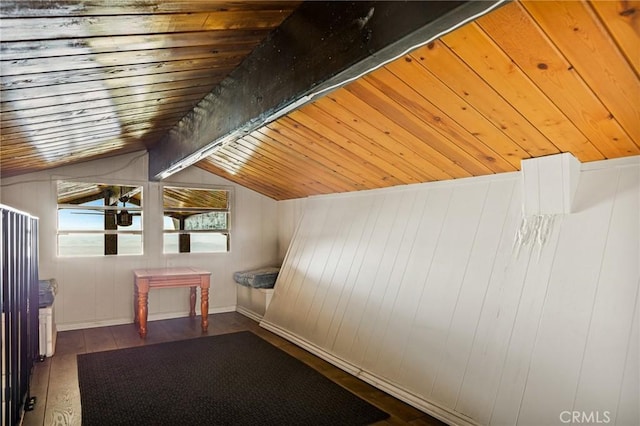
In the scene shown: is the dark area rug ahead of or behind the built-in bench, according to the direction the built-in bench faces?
ahead

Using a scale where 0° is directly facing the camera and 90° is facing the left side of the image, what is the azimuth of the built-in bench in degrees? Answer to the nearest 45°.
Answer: approximately 45°

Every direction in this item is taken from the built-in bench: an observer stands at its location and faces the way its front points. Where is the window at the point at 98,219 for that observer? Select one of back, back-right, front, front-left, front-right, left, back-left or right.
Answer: front-right

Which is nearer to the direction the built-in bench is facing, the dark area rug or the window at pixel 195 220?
the dark area rug

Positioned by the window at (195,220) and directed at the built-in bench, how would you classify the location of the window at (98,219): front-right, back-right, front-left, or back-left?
back-right

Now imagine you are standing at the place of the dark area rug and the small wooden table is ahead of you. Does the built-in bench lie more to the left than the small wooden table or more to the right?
right

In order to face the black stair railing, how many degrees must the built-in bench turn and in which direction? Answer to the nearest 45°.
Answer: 0° — it already faces it

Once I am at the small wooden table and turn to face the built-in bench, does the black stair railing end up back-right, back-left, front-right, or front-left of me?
back-right
